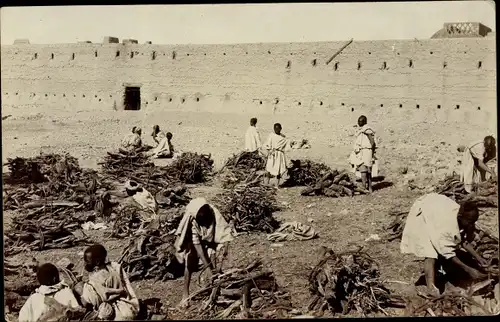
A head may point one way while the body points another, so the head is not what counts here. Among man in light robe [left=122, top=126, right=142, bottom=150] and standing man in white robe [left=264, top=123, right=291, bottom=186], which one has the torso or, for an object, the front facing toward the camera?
the standing man in white robe

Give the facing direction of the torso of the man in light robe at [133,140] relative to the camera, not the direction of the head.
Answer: to the viewer's right

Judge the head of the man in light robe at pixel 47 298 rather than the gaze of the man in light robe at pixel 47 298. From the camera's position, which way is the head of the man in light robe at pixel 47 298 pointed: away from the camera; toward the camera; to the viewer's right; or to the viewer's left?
away from the camera

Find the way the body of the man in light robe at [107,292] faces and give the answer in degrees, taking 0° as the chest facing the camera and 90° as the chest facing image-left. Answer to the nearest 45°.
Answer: approximately 45°

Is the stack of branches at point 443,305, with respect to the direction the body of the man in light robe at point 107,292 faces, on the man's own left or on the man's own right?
on the man's own left

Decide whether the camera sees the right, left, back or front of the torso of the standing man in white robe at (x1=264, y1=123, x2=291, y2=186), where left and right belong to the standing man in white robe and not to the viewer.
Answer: front

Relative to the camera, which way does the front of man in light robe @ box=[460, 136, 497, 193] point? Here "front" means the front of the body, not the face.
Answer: to the viewer's right

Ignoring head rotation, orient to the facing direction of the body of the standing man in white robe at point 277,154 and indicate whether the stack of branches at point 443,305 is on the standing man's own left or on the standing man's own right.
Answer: on the standing man's own left

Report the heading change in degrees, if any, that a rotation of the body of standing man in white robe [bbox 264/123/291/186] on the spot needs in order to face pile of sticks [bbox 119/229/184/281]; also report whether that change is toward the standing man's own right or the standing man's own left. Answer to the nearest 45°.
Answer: approximately 90° to the standing man's own right

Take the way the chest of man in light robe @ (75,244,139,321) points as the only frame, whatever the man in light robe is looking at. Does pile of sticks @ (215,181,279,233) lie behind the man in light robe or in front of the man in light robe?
behind

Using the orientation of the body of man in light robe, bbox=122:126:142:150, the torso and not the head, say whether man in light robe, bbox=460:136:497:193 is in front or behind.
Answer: in front

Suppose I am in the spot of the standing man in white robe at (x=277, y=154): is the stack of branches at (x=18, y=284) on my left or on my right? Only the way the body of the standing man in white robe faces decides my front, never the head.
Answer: on my right
